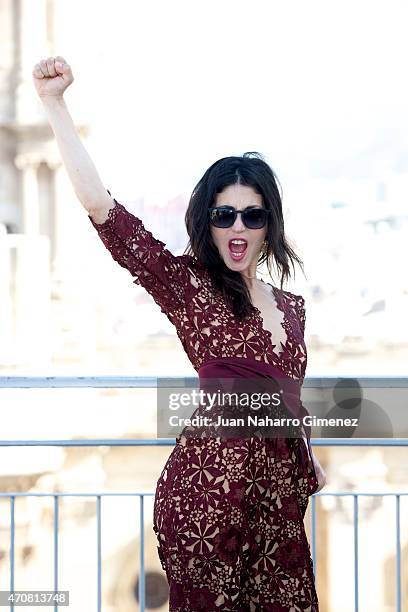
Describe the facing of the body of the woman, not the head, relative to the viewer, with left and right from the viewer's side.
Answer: facing the viewer and to the right of the viewer

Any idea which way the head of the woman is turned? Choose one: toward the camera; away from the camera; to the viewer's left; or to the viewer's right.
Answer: toward the camera
